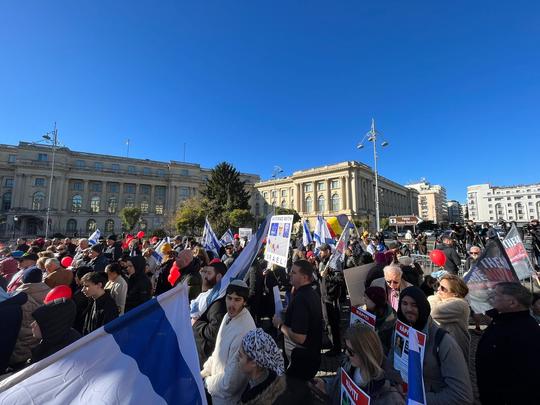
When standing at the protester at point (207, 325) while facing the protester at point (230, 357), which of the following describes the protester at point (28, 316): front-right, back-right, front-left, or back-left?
back-right

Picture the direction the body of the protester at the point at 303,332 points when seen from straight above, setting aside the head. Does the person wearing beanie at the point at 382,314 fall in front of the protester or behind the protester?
behind

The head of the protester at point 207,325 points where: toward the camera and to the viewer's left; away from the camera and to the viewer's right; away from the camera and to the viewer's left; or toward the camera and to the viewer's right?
toward the camera and to the viewer's left

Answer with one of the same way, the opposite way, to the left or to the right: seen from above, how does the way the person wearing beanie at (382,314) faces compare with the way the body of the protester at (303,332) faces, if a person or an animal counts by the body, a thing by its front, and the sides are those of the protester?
the same way

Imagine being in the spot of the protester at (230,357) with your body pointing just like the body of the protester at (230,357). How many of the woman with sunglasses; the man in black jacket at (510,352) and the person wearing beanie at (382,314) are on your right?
0

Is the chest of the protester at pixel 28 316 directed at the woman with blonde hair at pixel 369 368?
no

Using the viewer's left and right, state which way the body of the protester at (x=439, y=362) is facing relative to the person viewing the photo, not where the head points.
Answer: facing the viewer and to the left of the viewer
